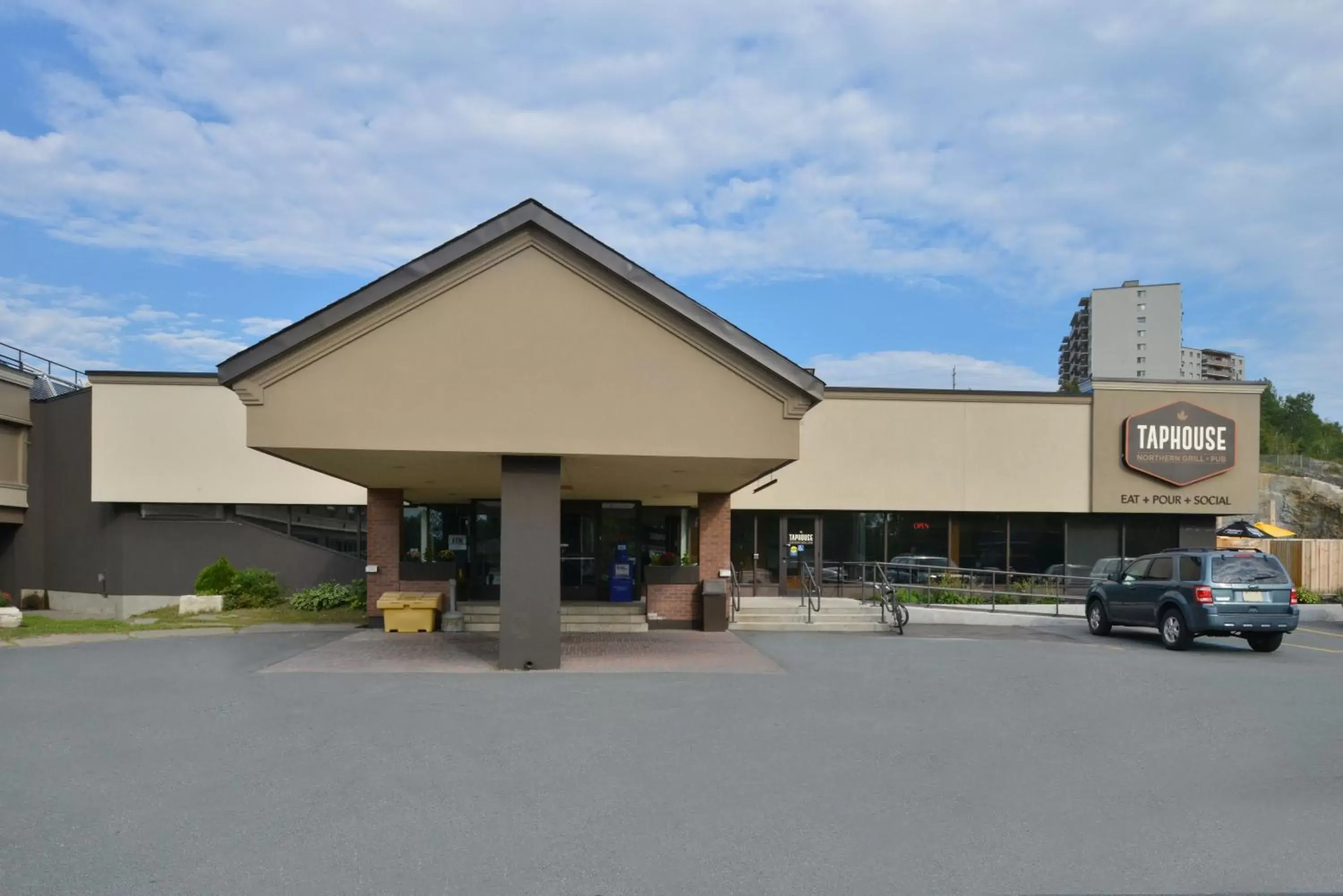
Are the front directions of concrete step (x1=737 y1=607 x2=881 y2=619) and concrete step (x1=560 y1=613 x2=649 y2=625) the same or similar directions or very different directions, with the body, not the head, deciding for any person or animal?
same or similar directions

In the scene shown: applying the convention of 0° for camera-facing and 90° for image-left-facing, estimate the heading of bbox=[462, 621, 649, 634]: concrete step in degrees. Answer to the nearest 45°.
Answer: approximately 0°

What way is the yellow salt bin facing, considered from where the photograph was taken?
facing the viewer

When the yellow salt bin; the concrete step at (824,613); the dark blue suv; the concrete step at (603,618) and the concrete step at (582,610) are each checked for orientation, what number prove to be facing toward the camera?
4

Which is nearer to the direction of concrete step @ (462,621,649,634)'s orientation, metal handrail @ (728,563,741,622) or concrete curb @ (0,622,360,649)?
the concrete curb

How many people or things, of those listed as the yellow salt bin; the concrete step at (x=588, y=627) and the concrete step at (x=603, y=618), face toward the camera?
3

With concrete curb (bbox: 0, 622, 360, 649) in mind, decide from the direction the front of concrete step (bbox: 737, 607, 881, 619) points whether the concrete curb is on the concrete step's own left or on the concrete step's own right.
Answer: on the concrete step's own right

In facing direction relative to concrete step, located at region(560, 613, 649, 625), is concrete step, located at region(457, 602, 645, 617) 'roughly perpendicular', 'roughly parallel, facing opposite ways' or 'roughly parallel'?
roughly parallel

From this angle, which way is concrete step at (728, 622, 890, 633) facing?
toward the camera

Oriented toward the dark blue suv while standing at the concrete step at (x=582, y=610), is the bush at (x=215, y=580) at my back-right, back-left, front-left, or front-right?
back-left

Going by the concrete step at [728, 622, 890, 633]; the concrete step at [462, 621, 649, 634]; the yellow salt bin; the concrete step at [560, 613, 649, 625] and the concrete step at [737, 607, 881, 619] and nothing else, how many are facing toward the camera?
5

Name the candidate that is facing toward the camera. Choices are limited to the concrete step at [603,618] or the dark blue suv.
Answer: the concrete step

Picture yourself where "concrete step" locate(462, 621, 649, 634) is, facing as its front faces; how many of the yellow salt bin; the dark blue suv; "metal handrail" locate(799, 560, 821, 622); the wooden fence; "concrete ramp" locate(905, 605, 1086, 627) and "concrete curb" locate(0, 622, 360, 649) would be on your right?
2

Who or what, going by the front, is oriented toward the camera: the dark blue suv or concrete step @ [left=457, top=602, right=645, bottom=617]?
the concrete step

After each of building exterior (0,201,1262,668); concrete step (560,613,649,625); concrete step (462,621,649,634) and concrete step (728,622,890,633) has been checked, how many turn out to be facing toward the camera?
4

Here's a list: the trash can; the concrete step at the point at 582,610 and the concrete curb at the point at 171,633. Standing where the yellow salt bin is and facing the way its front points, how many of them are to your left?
2
